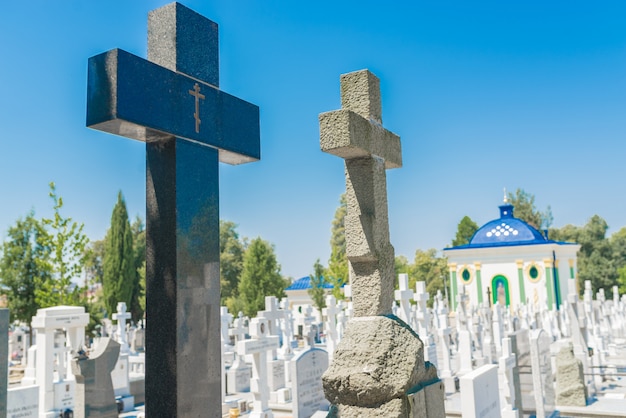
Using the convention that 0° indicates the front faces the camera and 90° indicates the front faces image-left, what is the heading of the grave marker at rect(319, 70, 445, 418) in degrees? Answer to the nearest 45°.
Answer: approximately 315°

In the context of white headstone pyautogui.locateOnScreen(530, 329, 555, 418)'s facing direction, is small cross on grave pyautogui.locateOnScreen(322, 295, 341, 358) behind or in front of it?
behind

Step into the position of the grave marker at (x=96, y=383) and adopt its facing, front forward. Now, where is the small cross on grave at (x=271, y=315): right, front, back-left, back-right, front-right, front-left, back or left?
left

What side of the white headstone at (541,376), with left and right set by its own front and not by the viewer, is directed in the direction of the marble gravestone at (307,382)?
right

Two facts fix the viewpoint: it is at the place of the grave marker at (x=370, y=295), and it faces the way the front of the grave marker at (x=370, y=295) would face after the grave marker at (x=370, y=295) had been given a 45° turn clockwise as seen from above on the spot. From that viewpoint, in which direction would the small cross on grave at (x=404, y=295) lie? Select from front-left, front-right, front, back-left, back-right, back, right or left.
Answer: back

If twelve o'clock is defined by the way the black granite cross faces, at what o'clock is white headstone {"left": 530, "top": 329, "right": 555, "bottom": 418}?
The white headstone is roughly at 9 o'clock from the black granite cross.
